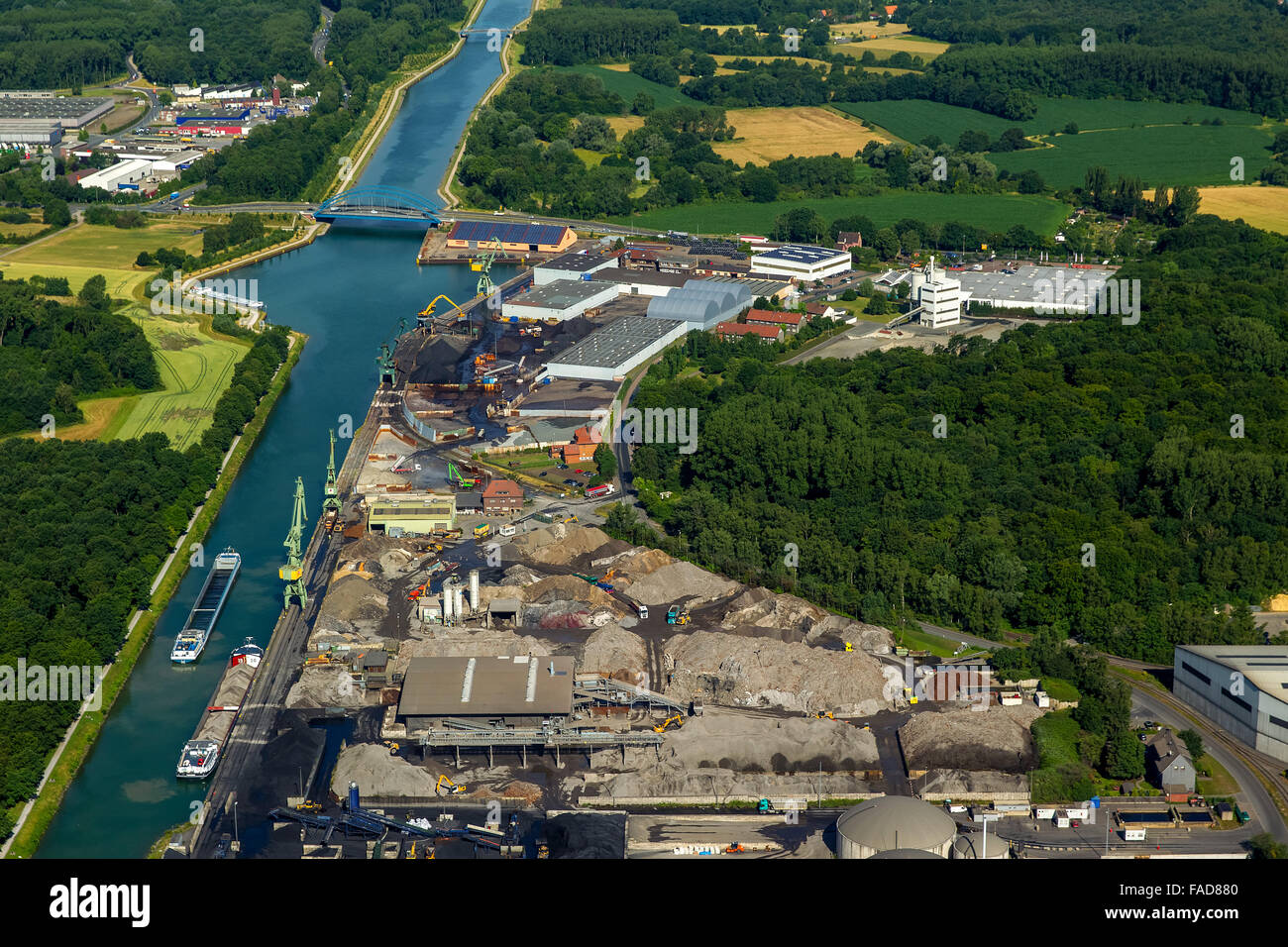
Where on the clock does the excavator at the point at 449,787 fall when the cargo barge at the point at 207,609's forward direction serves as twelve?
The excavator is roughly at 4 o'clock from the cargo barge.

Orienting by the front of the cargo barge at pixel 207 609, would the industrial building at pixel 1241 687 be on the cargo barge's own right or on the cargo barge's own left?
on the cargo barge's own right

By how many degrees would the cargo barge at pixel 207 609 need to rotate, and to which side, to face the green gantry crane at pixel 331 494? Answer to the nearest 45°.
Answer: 0° — it already faces it

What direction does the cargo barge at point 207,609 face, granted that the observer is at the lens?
facing away from the viewer and to the right of the viewer

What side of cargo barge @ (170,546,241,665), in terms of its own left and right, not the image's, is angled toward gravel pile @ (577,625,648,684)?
right

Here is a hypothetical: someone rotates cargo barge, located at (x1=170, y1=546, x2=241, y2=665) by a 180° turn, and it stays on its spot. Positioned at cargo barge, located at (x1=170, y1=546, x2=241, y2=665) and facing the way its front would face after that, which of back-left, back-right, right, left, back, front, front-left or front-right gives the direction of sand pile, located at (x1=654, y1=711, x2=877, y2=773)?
left

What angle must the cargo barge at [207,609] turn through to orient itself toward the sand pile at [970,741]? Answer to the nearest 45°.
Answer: approximately 90° to its right

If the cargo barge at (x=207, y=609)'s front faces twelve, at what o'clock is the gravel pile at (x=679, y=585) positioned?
The gravel pile is roughly at 2 o'clock from the cargo barge.

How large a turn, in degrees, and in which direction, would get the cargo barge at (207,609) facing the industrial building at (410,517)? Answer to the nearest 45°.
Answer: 0° — it already faces it

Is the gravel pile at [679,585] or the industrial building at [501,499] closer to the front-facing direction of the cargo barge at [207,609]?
the industrial building

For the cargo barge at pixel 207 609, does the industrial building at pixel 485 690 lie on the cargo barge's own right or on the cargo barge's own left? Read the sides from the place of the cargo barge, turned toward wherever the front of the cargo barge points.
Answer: on the cargo barge's own right

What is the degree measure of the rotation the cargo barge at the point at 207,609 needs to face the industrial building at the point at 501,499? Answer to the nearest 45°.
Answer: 0° — it already faces it
